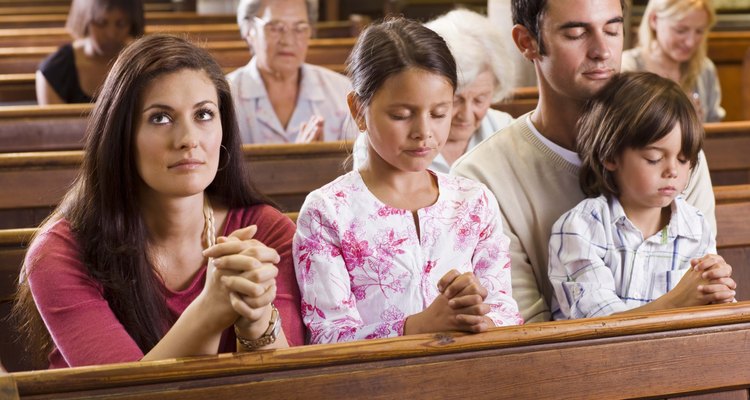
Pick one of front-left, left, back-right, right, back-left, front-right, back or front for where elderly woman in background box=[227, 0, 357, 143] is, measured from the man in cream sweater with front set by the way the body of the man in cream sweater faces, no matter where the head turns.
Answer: back

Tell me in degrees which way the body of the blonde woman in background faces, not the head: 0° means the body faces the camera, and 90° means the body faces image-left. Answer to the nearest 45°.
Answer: approximately 315°

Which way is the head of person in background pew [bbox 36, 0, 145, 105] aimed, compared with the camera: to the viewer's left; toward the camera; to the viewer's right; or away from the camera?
toward the camera

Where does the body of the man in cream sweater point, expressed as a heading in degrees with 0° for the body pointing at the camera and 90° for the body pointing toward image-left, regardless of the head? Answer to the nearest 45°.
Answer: approximately 315°

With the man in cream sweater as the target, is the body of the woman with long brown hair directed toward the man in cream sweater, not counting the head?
no

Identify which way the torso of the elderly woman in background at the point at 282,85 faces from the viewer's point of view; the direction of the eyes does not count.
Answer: toward the camera

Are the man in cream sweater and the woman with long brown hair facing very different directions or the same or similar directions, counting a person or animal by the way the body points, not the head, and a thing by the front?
same or similar directions

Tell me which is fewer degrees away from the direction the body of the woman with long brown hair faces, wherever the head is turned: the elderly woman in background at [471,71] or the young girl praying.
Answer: the young girl praying

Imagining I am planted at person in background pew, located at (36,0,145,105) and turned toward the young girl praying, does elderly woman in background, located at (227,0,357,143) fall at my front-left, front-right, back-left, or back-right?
front-left

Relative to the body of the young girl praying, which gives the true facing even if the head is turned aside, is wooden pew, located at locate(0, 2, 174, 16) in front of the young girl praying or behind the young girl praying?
behind

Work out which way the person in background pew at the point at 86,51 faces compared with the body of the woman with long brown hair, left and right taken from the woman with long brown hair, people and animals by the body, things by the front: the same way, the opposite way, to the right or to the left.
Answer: the same way

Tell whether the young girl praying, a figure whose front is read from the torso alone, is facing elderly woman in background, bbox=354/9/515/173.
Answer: no

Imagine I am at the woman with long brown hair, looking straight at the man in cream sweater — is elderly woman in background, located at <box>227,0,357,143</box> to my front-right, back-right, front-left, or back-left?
front-left

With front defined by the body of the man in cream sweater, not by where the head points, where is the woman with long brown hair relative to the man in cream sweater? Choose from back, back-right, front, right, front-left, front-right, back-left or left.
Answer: right

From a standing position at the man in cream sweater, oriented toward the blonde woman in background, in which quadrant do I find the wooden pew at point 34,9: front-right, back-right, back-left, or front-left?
front-left

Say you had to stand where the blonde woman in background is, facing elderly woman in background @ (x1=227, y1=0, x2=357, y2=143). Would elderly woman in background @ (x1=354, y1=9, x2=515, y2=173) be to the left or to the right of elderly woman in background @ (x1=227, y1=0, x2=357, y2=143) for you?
left

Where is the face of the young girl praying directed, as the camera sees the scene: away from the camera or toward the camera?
toward the camera

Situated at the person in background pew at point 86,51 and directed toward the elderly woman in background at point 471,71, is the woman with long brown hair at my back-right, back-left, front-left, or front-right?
front-right

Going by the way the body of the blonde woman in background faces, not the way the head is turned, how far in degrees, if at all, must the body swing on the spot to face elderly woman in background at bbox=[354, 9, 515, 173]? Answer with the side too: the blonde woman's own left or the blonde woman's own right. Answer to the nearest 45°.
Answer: approximately 45° to the blonde woman's own right

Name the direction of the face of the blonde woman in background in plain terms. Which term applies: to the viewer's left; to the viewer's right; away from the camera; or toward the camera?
toward the camera

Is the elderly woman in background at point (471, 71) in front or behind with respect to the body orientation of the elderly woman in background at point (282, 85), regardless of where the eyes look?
in front
